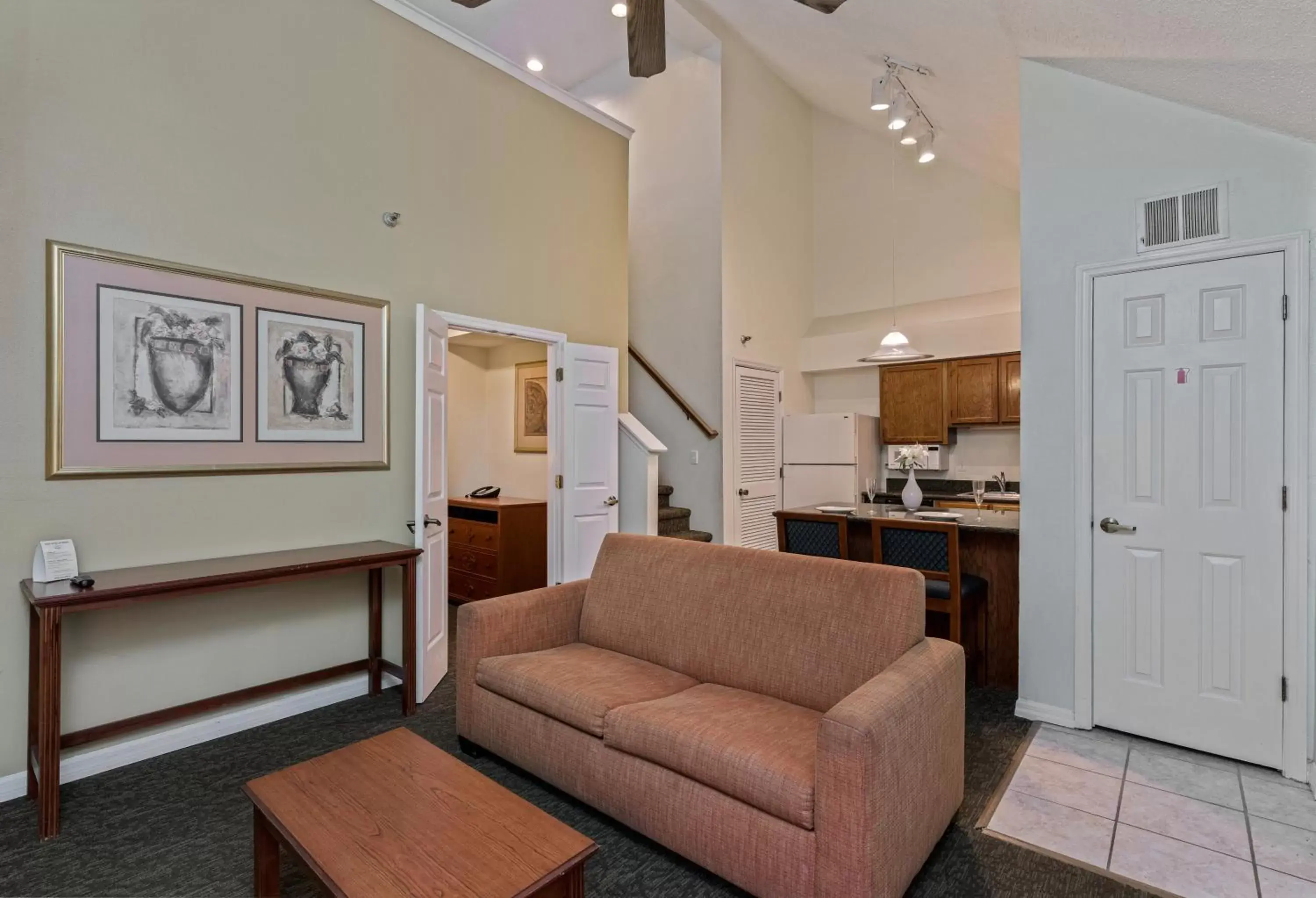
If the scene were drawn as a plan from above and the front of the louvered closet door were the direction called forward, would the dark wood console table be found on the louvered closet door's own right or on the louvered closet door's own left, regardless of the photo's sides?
on the louvered closet door's own right

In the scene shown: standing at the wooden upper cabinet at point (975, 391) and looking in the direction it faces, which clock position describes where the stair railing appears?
The stair railing is roughly at 2 o'clock from the wooden upper cabinet.

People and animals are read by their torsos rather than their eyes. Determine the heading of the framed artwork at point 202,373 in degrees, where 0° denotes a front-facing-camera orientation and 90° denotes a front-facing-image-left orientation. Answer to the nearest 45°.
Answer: approximately 315°

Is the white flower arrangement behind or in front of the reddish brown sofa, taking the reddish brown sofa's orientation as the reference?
behind

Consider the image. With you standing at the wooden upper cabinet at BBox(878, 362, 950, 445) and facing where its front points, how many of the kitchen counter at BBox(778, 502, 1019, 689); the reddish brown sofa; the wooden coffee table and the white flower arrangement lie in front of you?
4

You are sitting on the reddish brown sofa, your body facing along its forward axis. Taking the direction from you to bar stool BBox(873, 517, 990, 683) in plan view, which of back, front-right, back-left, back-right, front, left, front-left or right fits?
back

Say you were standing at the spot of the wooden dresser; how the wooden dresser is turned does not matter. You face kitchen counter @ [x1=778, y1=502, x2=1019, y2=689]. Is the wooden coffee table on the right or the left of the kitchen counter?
right

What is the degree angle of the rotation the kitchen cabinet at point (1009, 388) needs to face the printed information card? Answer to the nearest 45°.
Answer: approximately 45° to its right

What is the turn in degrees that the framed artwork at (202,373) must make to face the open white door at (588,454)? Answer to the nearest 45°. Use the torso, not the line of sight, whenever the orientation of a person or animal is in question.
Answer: approximately 45° to its left

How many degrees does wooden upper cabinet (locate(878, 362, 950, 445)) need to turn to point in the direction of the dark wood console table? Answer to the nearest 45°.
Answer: approximately 45° to its right

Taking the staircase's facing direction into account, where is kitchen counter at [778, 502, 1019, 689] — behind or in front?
in front

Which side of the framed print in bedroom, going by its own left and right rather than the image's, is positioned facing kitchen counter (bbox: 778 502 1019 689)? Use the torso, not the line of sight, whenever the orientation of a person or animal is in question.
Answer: left

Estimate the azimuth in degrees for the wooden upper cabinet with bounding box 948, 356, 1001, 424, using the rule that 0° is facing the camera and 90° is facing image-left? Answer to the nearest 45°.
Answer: approximately 0°
